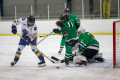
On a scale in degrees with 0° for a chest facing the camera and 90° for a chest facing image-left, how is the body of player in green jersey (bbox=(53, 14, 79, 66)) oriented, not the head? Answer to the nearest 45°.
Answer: approximately 45°
